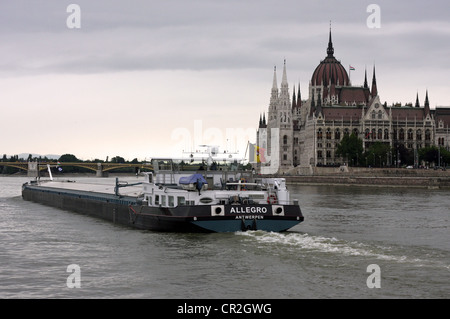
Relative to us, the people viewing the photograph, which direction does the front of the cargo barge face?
facing away from the viewer and to the left of the viewer
